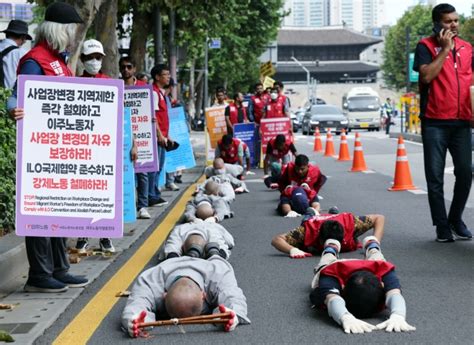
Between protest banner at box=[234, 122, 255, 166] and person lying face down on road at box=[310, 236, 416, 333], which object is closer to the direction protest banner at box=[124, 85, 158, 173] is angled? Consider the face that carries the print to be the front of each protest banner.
the person lying face down on road

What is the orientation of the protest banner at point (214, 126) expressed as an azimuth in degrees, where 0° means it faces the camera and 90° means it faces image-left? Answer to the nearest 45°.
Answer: approximately 0°

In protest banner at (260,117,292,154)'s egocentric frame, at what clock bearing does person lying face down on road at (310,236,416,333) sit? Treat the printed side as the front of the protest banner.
The person lying face down on road is roughly at 12 o'clock from the protest banner.

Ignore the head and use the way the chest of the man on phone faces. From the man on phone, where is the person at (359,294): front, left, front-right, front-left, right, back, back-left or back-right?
front-right

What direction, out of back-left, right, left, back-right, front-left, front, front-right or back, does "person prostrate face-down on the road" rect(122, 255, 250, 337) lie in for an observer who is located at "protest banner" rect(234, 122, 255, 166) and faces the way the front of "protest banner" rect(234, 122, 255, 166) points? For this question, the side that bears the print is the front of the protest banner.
front

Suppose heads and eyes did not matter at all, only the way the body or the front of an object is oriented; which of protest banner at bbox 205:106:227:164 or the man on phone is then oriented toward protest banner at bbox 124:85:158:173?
protest banner at bbox 205:106:227:164

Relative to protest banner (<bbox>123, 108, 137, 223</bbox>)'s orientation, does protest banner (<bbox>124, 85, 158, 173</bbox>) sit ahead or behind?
behind

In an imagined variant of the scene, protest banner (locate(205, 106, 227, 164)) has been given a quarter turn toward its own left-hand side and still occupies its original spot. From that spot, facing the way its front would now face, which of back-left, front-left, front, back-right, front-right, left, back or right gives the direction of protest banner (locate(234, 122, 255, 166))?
front-right

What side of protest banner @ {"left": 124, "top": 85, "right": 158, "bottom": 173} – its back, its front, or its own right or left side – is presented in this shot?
front

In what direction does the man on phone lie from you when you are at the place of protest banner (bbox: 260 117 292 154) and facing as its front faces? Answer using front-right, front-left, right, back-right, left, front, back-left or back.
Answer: front

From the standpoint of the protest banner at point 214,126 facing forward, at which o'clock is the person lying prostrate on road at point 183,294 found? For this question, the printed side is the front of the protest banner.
The person lying prostrate on road is roughly at 12 o'clock from the protest banner.

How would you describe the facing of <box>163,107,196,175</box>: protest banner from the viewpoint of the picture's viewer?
facing the viewer

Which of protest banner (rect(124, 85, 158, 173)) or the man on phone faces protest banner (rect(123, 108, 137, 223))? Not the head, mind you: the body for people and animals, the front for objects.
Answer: protest banner (rect(124, 85, 158, 173))

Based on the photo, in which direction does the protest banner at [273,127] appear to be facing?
toward the camera

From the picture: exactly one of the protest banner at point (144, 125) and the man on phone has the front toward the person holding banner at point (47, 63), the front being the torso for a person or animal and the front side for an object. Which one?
the protest banner
